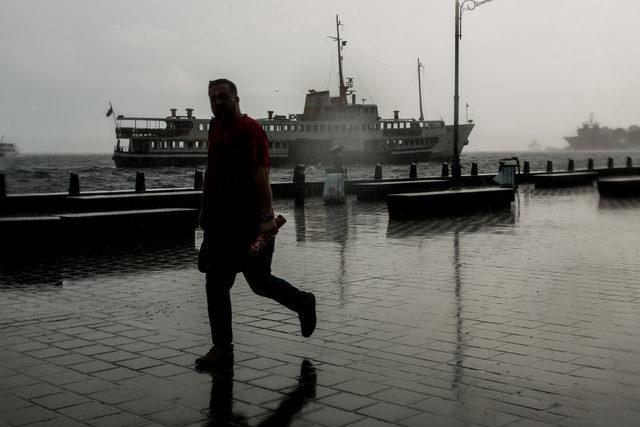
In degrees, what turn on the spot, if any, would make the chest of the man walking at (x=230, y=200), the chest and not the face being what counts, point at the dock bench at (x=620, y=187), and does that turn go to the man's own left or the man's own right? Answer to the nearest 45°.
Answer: approximately 180°

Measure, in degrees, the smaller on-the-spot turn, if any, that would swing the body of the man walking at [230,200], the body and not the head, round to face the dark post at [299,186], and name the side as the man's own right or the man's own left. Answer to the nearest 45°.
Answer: approximately 135° to the man's own right

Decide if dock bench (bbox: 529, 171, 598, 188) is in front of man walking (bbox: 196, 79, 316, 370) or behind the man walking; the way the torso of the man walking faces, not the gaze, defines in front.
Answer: behind

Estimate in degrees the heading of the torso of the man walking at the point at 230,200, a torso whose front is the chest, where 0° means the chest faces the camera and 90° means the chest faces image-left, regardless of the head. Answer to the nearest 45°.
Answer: approximately 45°
